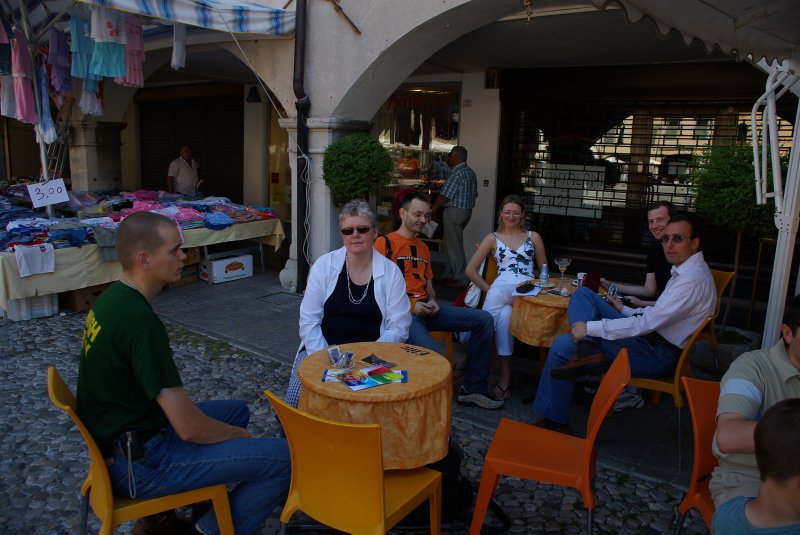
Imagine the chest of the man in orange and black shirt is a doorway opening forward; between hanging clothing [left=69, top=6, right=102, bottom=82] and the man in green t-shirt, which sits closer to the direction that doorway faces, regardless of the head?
the man in green t-shirt

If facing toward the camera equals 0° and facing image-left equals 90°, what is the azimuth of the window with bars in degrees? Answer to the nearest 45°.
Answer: approximately 0°

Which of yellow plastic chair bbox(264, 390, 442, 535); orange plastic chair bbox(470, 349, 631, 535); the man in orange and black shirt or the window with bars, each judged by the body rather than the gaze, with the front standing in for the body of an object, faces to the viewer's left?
orange plastic chair bbox(470, 349, 631, 535)

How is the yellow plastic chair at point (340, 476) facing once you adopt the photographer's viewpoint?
facing away from the viewer and to the right of the viewer

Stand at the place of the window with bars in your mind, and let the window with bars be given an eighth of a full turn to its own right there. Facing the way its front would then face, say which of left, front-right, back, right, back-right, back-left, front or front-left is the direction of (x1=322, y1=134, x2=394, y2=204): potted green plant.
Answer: front

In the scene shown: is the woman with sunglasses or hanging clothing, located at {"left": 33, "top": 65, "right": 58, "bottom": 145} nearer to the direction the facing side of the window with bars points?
the woman with sunglasses

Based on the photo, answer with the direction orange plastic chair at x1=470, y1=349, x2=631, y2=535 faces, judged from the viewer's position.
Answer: facing to the left of the viewer

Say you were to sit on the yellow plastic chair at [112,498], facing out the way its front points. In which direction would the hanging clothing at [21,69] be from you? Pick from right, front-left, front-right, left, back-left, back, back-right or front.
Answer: left

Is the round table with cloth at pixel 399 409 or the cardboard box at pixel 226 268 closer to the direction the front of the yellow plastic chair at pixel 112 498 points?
the round table with cloth

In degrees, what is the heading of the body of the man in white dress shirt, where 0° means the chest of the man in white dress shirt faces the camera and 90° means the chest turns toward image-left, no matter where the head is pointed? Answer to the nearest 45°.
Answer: approximately 90°

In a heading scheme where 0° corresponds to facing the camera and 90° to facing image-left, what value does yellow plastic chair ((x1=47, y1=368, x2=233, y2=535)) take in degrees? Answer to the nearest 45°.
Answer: approximately 270°

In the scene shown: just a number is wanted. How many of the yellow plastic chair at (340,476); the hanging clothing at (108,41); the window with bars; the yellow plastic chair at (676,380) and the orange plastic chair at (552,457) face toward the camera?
2

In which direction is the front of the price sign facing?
toward the camera

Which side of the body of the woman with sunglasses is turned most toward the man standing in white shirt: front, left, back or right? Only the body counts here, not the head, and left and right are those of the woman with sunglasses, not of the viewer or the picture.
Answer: back

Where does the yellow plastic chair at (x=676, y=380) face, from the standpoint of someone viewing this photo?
facing to the left of the viewer
